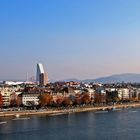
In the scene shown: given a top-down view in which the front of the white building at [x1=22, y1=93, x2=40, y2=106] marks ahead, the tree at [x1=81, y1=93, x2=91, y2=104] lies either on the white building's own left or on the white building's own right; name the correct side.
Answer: on the white building's own left

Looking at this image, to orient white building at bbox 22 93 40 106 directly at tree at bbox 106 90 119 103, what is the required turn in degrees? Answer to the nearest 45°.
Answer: approximately 135° to its left

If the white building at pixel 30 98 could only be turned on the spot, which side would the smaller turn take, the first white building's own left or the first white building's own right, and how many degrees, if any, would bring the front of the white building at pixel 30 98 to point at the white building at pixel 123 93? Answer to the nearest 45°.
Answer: approximately 135° to the first white building's own left

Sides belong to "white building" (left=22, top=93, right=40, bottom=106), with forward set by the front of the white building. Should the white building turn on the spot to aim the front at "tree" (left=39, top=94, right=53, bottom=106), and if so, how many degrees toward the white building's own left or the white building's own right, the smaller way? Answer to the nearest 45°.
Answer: approximately 45° to the white building's own left

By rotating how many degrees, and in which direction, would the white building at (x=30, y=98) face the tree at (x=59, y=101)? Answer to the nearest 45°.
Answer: approximately 90° to its left

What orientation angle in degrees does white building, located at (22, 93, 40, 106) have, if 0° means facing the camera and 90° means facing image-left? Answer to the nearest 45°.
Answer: approximately 0°

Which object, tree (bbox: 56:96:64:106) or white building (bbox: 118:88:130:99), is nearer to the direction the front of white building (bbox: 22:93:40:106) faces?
the tree
